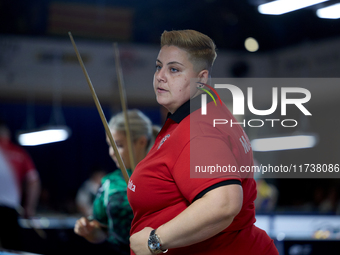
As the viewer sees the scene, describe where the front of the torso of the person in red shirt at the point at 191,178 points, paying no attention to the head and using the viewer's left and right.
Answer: facing to the left of the viewer

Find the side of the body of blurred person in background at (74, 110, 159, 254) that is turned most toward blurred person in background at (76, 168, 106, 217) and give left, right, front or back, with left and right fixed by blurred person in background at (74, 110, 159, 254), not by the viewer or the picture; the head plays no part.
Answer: right
